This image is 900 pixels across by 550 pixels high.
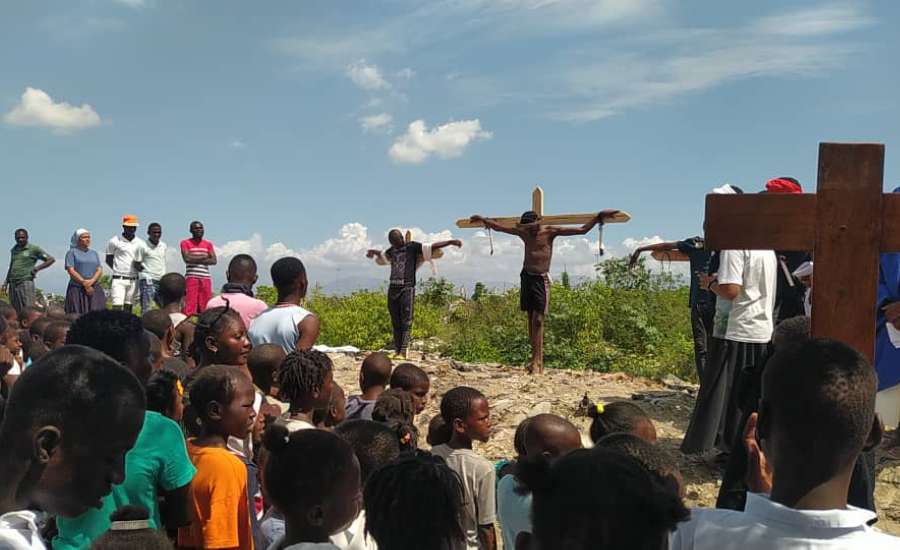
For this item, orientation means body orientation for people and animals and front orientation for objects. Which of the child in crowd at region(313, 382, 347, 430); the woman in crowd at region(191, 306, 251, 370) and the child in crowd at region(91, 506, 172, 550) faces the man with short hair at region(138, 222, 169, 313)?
the child in crowd at region(91, 506, 172, 550)

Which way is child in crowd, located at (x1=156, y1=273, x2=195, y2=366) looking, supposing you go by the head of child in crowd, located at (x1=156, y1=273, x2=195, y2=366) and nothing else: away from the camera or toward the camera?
away from the camera

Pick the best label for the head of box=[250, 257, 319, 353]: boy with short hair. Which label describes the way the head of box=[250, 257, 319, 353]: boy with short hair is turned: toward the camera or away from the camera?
away from the camera

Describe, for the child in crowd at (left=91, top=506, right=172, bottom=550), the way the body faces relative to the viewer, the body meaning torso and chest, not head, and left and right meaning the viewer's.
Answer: facing away from the viewer

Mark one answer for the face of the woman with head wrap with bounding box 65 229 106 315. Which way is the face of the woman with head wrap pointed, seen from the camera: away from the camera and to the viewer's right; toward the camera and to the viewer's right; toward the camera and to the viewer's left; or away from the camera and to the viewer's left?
toward the camera and to the viewer's right

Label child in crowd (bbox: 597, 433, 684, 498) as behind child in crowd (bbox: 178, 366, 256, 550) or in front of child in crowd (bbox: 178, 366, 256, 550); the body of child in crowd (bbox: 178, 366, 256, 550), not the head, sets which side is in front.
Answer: in front

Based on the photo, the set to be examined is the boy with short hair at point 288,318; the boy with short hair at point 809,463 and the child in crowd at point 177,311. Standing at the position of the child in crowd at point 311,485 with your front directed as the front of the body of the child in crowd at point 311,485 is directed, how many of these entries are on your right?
1

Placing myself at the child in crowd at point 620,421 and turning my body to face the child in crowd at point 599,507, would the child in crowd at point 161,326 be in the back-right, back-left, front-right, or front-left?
back-right

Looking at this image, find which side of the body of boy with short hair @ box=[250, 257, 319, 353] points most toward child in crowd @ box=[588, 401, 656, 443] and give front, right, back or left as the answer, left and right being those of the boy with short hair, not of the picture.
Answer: right

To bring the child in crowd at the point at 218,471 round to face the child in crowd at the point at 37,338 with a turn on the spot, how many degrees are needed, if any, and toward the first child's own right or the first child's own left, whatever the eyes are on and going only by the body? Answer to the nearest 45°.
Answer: approximately 90° to the first child's own left
